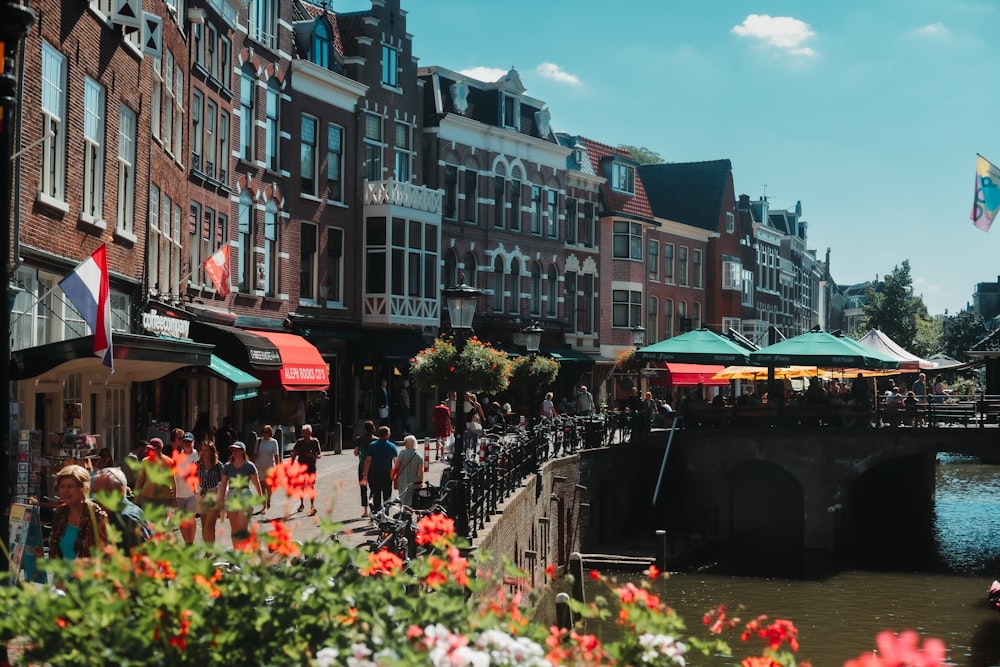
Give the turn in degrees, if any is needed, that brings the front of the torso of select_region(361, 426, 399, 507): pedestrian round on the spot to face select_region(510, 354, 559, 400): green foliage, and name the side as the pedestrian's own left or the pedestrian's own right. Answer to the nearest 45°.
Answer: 0° — they already face it

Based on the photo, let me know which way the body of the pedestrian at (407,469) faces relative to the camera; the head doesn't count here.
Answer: away from the camera

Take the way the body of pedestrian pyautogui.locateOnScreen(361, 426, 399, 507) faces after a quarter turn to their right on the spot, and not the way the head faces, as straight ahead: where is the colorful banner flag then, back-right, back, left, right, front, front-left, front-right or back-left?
front-left

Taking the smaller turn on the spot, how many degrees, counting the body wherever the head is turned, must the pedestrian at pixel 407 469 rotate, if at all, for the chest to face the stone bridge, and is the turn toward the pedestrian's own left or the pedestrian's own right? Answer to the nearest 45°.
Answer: approximately 45° to the pedestrian's own right

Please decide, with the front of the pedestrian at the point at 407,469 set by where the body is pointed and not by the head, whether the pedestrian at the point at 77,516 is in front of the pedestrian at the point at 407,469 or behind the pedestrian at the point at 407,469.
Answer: behind

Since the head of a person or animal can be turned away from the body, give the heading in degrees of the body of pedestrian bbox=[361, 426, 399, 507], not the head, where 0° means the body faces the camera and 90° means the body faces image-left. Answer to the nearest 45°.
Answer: approximately 180°

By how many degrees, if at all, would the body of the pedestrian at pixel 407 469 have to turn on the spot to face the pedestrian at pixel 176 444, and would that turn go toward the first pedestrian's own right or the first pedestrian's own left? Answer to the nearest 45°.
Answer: approximately 90° to the first pedestrian's own left

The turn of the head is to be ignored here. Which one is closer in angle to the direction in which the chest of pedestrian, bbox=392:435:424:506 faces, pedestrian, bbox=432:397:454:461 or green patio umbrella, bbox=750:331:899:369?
the pedestrian

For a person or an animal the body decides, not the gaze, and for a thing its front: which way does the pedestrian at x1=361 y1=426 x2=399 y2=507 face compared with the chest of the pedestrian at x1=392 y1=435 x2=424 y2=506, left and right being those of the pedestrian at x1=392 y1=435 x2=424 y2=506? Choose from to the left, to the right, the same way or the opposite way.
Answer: the same way

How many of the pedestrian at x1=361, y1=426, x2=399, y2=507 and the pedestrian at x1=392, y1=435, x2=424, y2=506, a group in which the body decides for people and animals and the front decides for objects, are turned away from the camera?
2

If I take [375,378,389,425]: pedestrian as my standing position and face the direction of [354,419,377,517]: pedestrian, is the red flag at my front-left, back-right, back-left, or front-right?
front-right

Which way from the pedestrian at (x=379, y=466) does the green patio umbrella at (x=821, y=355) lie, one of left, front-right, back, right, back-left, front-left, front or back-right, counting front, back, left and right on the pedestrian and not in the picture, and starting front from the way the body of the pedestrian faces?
front-right

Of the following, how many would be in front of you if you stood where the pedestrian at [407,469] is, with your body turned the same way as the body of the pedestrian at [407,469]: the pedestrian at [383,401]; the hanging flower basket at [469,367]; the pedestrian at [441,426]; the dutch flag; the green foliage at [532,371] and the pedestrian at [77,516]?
4

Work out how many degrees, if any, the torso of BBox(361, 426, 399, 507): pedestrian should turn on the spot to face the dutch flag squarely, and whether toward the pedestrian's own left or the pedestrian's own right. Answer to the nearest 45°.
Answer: approximately 135° to the pedestrian's own left

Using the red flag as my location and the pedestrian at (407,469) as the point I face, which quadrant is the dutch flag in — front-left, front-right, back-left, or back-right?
front-right
